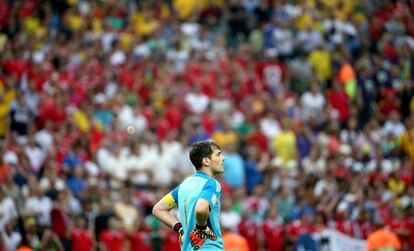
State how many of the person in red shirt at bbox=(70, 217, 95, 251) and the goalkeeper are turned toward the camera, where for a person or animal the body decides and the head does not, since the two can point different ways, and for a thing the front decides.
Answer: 1

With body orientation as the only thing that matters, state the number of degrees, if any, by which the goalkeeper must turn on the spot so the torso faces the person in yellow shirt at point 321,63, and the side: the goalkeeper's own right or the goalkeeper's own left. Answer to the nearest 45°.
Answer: approximately 45° to the goalkeeper's own left

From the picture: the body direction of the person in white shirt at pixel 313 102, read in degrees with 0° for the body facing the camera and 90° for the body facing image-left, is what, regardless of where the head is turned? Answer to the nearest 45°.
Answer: approximately 0°

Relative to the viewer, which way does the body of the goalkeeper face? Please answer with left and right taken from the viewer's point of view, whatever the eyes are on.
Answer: facing away from the viewer and to the right of the viewer

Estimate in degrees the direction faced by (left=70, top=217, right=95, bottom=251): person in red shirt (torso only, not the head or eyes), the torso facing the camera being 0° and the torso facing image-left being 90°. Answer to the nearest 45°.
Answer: approximately 0°

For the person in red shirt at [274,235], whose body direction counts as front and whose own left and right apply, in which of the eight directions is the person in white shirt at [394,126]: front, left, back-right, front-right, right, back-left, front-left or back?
back-left

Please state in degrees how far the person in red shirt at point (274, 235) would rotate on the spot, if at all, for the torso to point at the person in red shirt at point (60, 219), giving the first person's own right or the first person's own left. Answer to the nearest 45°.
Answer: approximately 90° to the first person's own right

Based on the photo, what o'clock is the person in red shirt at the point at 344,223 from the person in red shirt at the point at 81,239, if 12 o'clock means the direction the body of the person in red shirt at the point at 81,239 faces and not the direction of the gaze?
the person in red shirt at the point at 344,223 is roughly at 9 o'clock from the person in red shirt at the point at 81,239.
